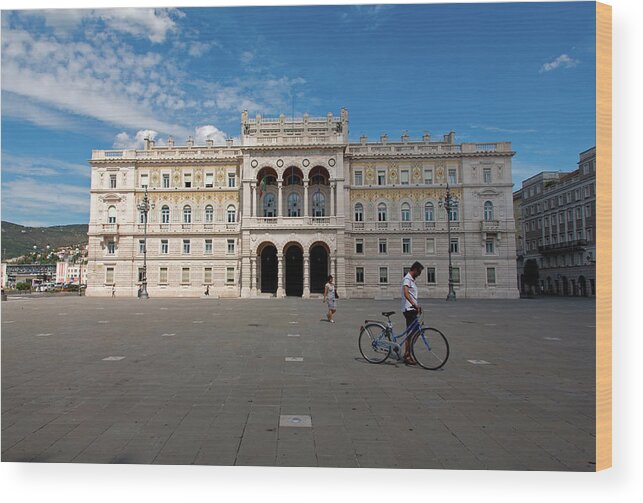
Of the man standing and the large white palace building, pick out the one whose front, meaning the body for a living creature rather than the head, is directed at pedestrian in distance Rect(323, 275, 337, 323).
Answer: the large white palace building

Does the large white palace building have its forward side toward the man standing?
yes

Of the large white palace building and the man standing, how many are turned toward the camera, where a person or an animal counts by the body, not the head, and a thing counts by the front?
1

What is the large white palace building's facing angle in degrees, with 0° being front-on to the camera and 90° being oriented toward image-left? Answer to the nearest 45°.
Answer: approximately 0°

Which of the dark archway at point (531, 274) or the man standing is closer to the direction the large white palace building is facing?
the man standing

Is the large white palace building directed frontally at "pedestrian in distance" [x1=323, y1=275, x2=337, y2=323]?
yes

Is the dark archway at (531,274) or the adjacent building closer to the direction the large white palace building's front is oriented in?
the adjacent building
